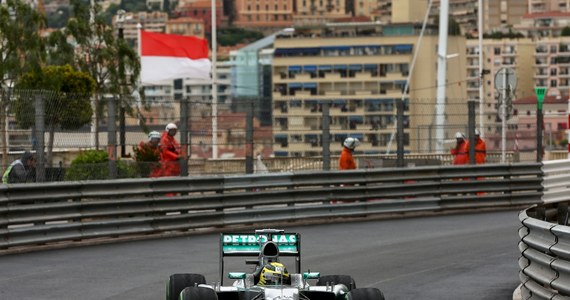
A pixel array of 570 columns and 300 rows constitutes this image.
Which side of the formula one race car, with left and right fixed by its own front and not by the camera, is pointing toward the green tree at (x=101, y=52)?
back

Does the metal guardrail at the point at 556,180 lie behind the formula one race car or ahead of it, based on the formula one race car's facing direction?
behind

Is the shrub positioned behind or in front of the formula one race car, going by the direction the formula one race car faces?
behind

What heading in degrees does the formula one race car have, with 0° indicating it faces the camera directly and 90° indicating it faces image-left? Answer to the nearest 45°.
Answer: approximately 0°

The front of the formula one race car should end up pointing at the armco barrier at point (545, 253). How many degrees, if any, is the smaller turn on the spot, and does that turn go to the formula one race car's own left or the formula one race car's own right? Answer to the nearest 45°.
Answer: approximately 90° to the formula one race car's own left

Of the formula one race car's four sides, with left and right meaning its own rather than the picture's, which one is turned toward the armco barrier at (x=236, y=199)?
back

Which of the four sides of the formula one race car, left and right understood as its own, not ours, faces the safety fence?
back

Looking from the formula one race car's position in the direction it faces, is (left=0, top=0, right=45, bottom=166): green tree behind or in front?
behind
